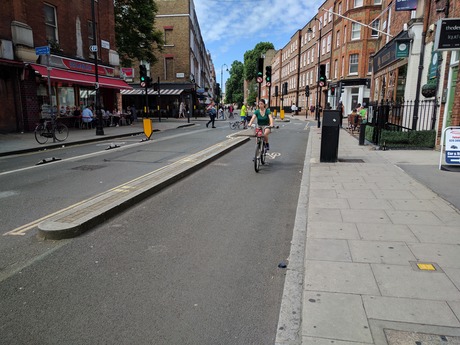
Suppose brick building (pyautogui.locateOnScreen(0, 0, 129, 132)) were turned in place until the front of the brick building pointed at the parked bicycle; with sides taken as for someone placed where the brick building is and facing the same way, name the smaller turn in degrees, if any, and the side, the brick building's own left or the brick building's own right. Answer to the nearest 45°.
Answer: approximately 45° to the brick building's own right

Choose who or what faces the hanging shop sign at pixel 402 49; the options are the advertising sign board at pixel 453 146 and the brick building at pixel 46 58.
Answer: the brick building

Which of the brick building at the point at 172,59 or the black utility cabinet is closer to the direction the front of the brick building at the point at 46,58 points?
the black utility cabinet

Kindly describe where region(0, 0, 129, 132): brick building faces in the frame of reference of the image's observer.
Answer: facing the viewer and to the right of the viewer

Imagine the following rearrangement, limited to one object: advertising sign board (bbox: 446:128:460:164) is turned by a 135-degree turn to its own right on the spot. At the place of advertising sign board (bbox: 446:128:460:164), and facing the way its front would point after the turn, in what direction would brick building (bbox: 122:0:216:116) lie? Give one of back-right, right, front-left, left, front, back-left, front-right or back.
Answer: front

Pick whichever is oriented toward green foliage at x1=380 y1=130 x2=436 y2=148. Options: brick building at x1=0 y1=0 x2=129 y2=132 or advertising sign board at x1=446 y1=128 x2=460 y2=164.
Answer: the brick building

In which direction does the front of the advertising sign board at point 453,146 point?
toward the camera

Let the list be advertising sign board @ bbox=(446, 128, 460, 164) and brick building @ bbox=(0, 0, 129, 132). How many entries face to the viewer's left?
0

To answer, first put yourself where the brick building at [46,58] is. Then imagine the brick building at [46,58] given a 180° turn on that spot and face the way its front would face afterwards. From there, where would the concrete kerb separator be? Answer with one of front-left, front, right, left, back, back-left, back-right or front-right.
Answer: back-left

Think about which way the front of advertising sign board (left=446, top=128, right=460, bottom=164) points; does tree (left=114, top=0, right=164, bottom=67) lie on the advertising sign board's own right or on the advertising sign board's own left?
on the advertising sign board's own right

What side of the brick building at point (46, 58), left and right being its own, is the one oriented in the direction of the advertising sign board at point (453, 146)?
front

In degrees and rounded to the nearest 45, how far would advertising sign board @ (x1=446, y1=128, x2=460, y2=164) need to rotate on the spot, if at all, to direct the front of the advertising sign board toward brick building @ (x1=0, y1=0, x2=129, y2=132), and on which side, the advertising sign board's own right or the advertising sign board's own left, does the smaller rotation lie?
approximately 90° to the advertising sign board's own right

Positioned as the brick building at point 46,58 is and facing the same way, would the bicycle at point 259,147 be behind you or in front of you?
in front

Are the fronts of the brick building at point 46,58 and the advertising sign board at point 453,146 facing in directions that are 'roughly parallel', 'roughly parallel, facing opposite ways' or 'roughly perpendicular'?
roughly perpendicular

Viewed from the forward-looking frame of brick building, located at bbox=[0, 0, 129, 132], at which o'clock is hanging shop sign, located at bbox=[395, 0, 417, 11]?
The hanging shop sign is roughly at 12 o'clock from the brick building.

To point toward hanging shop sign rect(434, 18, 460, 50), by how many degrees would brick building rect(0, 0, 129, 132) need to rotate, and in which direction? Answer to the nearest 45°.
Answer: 0° — it already faces it
